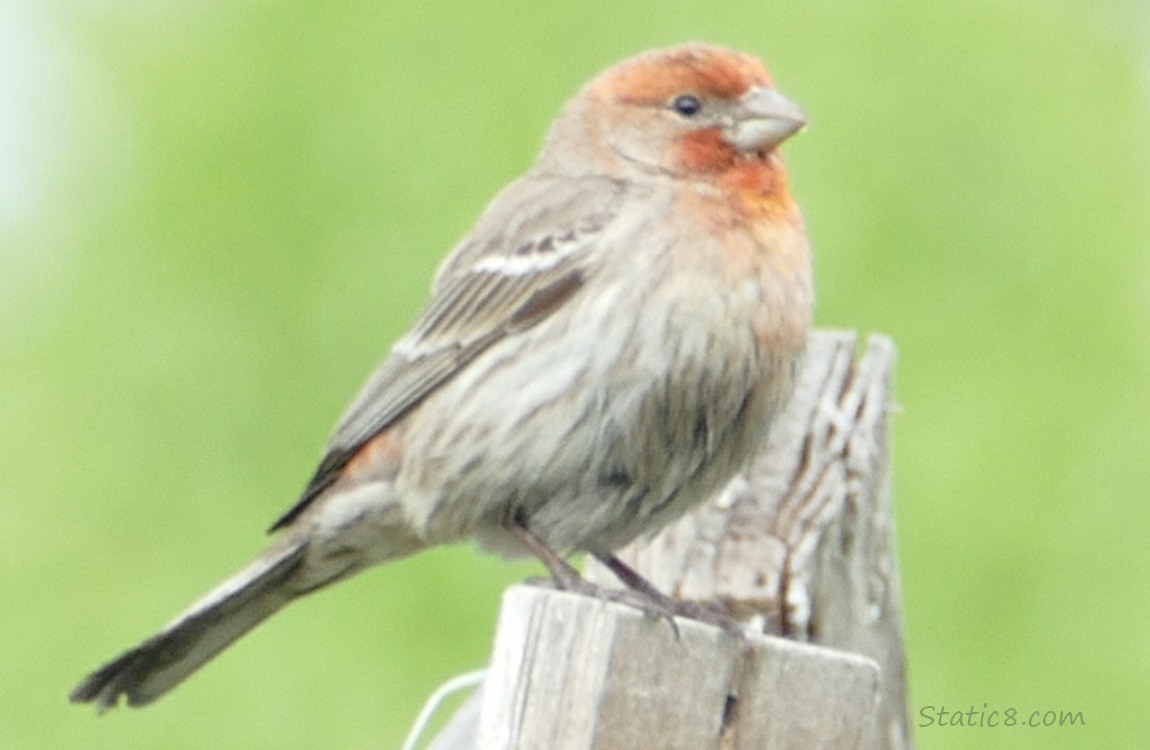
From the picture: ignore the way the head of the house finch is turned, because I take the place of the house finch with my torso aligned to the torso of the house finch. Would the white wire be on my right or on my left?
on my right

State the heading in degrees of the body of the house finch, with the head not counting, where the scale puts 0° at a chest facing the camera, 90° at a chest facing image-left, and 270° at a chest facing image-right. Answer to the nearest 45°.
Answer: approximately 270°
